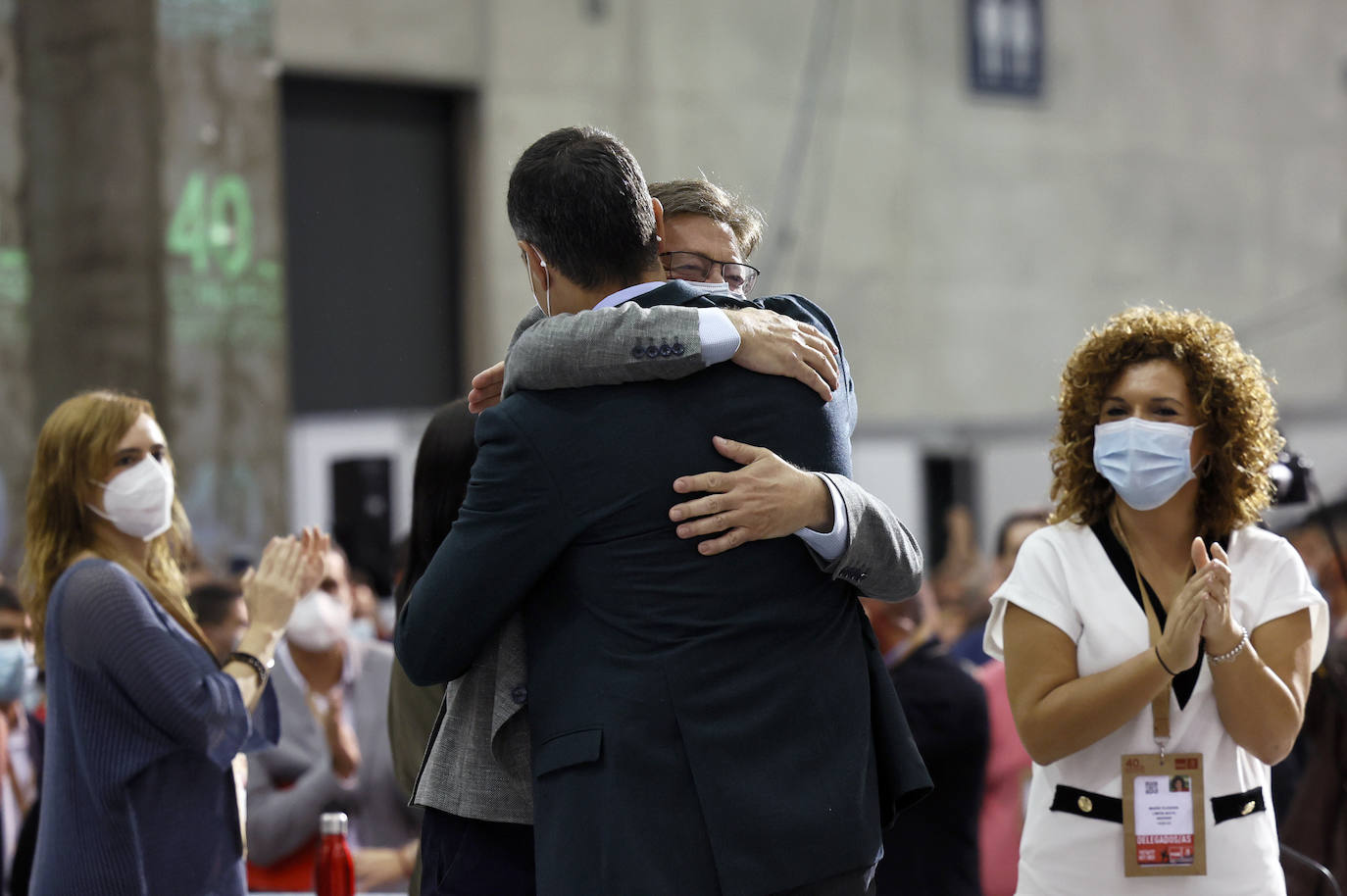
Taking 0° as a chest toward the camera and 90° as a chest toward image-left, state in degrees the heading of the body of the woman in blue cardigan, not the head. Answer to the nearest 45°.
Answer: approximately 270°

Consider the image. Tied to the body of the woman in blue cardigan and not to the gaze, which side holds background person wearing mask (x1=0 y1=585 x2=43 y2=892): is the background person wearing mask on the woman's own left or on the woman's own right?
on the woman's own left

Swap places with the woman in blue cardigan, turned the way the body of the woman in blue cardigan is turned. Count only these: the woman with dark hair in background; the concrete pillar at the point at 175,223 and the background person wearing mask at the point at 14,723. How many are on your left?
2

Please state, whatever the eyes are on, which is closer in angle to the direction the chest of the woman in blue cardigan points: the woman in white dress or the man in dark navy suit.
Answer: the woman in white dress

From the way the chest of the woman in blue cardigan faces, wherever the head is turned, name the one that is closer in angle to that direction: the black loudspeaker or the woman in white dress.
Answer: the woman in white dress

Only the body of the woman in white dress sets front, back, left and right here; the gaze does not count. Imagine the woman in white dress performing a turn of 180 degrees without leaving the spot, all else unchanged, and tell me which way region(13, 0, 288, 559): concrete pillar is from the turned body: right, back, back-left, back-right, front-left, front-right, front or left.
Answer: front-left

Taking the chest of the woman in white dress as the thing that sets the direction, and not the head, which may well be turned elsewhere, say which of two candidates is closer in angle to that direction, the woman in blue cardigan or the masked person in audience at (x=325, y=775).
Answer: the woman in blue cardigan

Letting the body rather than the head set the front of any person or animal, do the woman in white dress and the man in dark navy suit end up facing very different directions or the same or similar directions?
very different directions

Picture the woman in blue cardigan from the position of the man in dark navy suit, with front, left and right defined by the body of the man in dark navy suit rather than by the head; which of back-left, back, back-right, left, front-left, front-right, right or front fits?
front-left

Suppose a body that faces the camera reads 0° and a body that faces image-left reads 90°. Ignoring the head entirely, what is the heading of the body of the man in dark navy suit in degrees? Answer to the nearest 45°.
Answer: approximately 180°

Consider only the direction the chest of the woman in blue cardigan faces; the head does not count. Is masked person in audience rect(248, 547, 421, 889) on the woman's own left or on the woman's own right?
on the woman's own left

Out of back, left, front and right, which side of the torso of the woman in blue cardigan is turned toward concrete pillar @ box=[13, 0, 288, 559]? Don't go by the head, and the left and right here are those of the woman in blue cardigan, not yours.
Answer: left

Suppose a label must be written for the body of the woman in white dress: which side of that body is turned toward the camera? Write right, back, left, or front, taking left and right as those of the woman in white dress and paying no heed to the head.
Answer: front

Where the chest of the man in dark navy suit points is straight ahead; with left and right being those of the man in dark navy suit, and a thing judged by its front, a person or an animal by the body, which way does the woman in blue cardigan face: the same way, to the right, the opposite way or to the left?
to the right

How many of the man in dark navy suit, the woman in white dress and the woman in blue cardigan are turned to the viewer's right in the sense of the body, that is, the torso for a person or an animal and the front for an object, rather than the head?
1

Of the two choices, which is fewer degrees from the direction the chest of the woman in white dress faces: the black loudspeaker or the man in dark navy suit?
the man in dark navy suit
